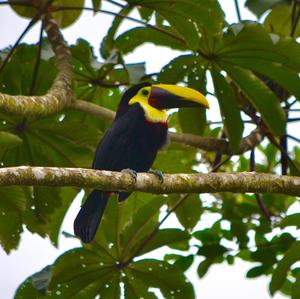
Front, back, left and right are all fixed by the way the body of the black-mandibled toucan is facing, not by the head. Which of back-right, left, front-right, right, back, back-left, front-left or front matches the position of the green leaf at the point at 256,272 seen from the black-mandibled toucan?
front-left

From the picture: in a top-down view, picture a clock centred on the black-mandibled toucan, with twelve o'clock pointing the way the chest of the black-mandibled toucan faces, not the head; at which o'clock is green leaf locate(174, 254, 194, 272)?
The green leaf is roughly at 10 o'clock from the black-mandibled toucan.

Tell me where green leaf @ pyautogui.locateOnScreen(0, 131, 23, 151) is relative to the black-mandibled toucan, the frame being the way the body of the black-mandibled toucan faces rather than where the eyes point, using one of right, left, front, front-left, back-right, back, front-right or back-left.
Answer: back-right

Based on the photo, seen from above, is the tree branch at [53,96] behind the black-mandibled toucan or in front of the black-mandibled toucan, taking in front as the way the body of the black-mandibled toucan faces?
behind

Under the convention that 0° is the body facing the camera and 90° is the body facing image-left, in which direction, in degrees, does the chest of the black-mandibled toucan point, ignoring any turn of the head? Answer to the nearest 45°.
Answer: approximately 270°
